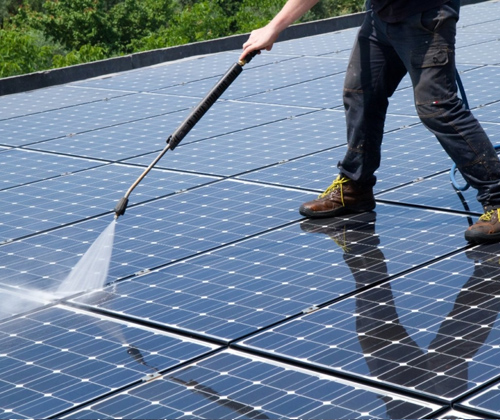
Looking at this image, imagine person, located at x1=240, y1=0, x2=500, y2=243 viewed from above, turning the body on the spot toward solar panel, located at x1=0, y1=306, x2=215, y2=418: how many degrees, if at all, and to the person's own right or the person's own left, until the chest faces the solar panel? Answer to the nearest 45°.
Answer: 0° — they already face it

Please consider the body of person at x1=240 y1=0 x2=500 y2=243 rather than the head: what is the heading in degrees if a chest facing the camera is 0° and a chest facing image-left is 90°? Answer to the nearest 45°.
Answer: approximately 45°

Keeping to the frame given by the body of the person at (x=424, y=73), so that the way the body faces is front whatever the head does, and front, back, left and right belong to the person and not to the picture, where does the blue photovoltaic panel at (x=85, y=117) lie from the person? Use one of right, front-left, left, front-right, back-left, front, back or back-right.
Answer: right

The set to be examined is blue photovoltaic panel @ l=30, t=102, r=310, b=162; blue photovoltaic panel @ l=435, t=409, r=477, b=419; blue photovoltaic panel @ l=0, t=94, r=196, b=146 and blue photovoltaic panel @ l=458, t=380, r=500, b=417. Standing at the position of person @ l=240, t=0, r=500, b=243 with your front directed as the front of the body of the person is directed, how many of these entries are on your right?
2

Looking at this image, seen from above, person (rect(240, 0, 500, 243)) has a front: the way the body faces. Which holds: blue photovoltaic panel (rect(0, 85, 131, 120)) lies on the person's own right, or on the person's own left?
on the person's own right

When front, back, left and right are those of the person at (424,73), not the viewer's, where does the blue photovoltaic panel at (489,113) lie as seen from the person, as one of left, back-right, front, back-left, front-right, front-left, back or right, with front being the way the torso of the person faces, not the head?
back-right

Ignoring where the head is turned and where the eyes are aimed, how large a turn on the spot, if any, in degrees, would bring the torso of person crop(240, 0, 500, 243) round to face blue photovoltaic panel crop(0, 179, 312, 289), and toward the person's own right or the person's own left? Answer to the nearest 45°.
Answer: approximately 45° to the person's own right

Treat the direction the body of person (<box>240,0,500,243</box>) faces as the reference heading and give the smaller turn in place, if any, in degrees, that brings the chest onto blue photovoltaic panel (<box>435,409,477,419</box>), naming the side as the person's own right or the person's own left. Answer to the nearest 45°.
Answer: approximately 45° to the person's own left

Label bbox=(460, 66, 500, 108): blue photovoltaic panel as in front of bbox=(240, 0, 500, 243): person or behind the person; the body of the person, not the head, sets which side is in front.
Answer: behind
